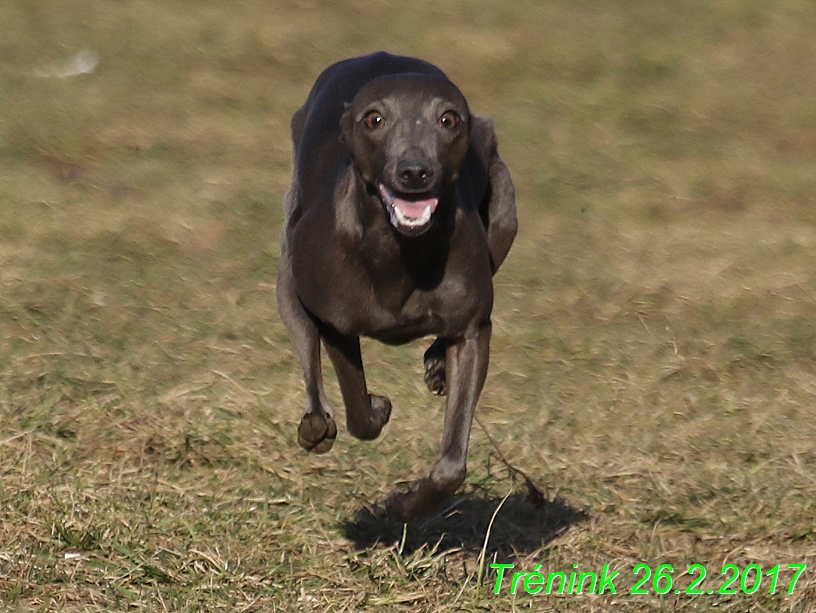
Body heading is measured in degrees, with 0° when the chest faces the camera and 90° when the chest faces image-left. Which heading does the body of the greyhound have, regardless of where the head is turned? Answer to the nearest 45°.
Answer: approximately 0°
